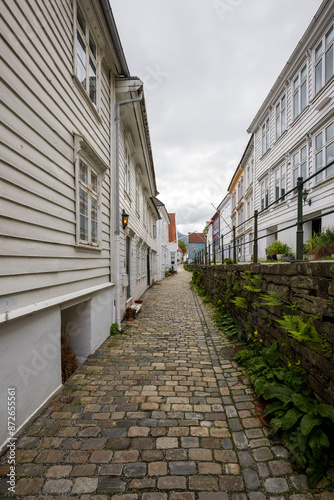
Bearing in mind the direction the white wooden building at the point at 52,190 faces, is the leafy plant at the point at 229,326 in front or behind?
in front

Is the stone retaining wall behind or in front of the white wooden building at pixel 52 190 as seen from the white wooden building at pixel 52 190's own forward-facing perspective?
in front

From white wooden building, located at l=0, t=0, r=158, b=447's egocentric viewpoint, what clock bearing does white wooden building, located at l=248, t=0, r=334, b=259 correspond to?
white wooden building, located at l=248, t=0, r=334, b=259 is roughly at 11 o'clock from white wooden building, located at l=0, t=0, r=158, b=447.

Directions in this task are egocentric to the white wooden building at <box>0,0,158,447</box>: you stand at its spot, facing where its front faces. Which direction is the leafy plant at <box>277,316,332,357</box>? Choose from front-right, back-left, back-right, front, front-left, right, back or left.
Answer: front-right

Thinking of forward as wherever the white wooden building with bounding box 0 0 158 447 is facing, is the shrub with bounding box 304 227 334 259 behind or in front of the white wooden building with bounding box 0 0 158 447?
in front

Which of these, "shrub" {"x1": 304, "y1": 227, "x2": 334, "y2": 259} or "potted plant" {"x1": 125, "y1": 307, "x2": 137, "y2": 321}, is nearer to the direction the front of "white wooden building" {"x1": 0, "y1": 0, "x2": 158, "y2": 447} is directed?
the shrub

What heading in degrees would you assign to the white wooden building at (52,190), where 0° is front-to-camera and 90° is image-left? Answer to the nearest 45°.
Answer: approximately 270°
